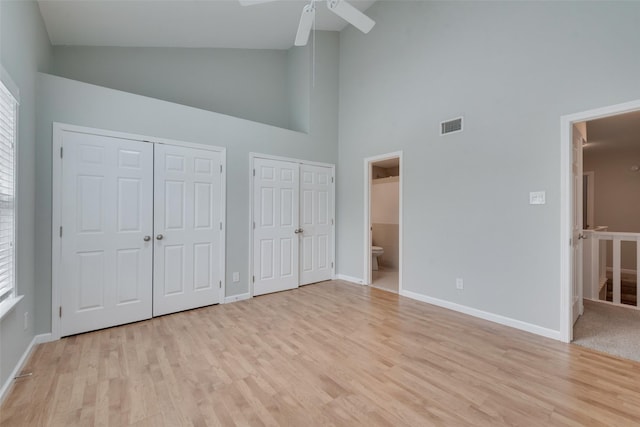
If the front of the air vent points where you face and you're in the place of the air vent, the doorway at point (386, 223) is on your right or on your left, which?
on your right

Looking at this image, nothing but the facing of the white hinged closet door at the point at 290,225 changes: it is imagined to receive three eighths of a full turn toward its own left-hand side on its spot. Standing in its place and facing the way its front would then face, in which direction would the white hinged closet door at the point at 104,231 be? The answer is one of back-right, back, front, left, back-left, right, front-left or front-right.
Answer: back-left

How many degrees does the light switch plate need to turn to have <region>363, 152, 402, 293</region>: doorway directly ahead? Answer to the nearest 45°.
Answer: approximately 135° to its right

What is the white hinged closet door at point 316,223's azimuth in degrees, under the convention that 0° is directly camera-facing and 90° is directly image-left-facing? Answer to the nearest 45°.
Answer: approximately 315°

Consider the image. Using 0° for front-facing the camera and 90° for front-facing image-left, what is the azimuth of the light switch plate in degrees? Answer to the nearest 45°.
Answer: approximately 0°

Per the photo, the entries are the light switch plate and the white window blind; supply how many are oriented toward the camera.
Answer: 1

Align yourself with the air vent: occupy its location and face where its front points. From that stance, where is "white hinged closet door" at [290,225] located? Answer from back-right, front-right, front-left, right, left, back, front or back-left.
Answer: front-right

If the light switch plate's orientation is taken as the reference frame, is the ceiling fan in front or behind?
in front

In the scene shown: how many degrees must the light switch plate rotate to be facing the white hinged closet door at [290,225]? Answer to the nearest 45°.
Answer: approximately 90° to its right

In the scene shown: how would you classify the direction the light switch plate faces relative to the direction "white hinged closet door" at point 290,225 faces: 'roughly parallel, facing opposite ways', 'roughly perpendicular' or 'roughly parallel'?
roughly perpendicular

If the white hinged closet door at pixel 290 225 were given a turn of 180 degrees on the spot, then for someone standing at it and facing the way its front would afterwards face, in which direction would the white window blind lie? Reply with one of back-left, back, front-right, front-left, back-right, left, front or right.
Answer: left

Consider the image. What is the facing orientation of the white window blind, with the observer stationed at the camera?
facing to the right of the viewer

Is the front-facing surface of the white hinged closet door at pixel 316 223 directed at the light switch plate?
yes
